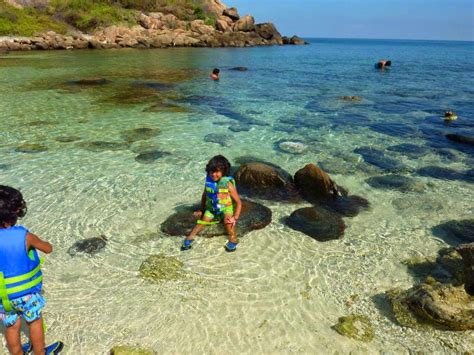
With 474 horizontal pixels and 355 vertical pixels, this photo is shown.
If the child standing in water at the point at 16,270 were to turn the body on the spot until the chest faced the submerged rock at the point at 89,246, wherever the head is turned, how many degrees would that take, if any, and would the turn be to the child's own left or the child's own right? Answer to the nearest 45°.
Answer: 0° — they already face it

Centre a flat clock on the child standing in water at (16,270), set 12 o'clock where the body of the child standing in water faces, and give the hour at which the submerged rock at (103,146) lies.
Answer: The submerged rock is roughly at 11 o'clock from the child standing in water.

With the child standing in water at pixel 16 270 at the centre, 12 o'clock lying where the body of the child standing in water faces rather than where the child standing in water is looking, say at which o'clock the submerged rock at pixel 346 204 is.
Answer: The submerged rock is roughly at 1 o'clock from the child standing in water.

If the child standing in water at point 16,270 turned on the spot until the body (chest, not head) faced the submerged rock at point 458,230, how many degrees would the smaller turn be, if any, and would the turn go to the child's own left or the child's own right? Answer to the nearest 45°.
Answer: approximately 45° to the child's own right

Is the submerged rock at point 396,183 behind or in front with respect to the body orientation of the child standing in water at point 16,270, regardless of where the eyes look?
in front

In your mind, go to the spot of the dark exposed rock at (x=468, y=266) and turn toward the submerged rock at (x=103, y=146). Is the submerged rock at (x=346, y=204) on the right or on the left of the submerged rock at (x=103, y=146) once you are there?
right

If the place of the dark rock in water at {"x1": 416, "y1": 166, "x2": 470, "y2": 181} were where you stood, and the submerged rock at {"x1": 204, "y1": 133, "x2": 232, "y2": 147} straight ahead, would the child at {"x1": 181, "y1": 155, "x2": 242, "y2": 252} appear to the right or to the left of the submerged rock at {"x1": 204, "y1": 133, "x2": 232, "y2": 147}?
left

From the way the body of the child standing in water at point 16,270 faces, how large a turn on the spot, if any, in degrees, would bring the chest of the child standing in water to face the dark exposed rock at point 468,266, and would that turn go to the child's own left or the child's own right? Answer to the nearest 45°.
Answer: approximately 45° to the child's own right

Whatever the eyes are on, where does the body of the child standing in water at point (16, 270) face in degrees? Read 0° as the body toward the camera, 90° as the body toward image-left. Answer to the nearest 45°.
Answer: approximately 225°

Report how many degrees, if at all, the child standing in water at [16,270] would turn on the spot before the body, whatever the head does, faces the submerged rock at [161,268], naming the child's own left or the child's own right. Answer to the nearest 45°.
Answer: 0° — they already face it

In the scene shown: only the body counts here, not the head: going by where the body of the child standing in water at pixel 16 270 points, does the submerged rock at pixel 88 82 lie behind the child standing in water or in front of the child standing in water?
in front

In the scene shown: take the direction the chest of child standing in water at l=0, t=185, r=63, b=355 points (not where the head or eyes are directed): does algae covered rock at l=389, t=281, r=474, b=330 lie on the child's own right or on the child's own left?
on the child's own right

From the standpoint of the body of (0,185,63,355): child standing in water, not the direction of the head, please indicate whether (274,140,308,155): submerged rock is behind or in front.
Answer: in front

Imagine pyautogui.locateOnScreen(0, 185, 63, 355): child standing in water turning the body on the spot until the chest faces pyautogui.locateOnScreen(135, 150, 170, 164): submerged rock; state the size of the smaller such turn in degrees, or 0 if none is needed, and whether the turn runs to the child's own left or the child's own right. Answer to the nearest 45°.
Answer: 0° — they already face it
